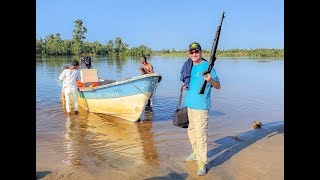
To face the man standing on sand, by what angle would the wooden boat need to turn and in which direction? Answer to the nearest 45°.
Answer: approximately 45° to its right
